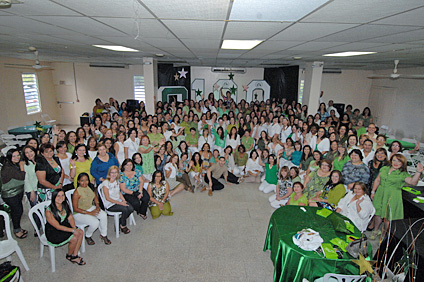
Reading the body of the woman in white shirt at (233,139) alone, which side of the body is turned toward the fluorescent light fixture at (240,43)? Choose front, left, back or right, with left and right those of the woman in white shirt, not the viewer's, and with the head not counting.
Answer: front

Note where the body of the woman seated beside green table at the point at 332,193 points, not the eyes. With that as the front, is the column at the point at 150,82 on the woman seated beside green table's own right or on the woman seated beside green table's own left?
on the woman seated beside green table's own right

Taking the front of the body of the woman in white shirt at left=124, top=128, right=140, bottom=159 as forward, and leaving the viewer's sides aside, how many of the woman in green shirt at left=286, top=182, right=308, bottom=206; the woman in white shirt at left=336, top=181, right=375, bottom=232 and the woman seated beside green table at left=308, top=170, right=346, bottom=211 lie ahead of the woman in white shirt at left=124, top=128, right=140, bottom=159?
3

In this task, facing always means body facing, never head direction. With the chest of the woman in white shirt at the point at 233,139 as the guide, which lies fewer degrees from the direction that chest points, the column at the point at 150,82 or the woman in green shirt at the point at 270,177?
the woman in green shirt

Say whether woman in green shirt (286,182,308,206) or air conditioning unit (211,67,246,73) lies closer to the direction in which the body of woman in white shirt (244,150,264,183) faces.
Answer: the woman in green shirt

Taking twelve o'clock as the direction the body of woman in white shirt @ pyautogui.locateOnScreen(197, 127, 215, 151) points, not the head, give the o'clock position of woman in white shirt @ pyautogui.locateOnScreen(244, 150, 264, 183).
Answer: woman in white shirt @ pyautogui.locateOnScreen(244, 150, 264, 183) is roughly at 10 o'clock from woman in white shirt @ pyautogui.locateOnScreen(197, 127, 215, 151).

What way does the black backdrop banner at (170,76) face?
toward the camera

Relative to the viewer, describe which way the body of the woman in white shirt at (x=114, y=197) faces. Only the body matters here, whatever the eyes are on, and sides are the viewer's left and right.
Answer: facing the viewer and to the right of the viewer

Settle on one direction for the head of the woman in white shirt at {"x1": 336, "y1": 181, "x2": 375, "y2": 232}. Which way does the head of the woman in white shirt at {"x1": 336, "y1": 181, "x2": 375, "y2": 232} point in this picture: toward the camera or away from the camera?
toward the camera

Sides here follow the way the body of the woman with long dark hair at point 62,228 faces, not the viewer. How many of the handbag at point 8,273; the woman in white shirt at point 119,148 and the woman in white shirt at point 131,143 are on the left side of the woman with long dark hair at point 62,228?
2

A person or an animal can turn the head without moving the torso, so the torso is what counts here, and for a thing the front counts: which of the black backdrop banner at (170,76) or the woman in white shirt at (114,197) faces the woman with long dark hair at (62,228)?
the black backdrop banner

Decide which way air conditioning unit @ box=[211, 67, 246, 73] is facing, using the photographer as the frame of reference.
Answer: facing the viewer

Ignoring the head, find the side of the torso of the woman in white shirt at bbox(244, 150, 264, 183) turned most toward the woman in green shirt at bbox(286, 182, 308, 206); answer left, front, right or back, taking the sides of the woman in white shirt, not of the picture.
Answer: front

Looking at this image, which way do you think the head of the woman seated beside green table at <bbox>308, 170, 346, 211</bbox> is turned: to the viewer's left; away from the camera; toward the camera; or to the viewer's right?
toward the camera

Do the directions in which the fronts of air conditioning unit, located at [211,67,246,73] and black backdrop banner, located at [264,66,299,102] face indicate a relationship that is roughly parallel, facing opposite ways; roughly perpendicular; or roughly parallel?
roughly parallel
